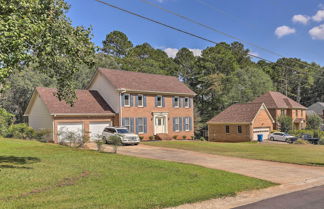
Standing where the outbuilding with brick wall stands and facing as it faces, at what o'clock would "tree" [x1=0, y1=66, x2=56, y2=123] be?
The tree is roughly at 4 o'clock from the outbuilding with brick wall.

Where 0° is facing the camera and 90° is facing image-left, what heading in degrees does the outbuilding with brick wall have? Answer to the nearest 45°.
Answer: approximately 315°

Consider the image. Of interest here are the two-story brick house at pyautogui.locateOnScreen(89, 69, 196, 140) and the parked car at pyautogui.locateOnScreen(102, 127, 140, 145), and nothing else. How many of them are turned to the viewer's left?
0

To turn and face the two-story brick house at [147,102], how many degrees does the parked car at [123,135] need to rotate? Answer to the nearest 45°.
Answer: approximately 135° to its left

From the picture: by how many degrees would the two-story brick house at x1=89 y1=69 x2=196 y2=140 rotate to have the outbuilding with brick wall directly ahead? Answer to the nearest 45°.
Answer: approximately 90° to its left

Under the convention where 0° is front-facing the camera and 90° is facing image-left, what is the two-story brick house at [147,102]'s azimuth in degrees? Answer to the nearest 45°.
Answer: approximately 315°

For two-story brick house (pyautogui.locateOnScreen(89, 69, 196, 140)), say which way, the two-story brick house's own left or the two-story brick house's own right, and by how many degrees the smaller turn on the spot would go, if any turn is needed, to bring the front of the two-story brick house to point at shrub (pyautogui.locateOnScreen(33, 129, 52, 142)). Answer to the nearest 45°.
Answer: approximately 90° to the two-story brick house's own right
